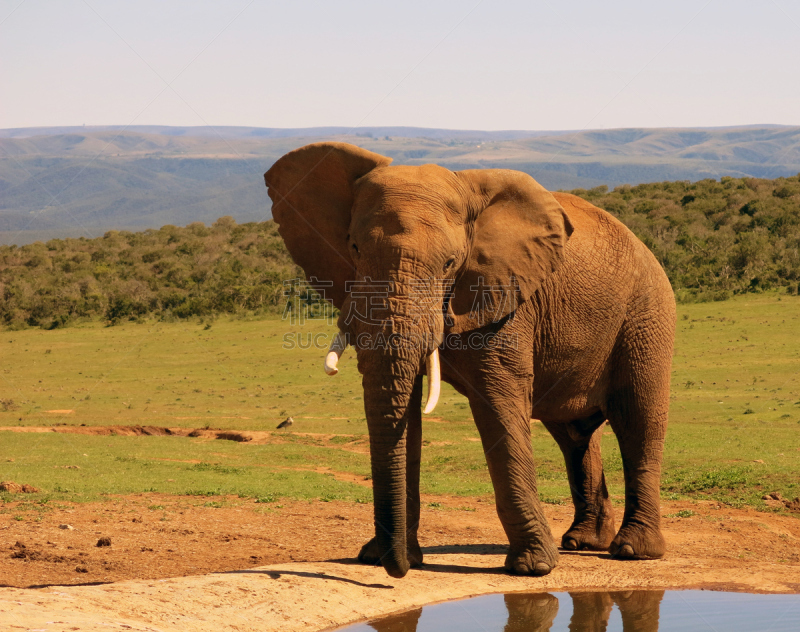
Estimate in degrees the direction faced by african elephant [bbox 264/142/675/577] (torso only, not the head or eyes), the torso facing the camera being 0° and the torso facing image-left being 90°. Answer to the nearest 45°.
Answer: approximately 45°
